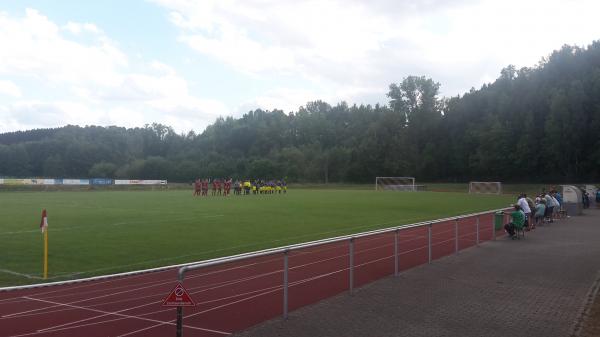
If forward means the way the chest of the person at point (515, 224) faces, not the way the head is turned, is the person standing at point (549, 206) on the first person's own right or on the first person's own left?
on the first person's own right

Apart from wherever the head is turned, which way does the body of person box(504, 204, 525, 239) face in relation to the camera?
to the viewer's left

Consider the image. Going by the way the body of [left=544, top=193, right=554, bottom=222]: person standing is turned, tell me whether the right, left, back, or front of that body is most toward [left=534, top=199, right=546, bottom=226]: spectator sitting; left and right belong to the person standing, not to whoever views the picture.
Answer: left

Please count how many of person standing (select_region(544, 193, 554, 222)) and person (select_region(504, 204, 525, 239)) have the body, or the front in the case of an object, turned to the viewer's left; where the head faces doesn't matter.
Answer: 2

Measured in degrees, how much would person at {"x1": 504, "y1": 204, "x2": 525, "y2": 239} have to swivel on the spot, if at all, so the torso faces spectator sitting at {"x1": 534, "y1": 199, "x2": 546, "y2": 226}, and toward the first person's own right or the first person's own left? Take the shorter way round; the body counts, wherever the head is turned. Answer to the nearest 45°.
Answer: approximately 90° to the first person's own right

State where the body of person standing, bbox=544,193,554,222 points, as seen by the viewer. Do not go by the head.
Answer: to the viewer's left

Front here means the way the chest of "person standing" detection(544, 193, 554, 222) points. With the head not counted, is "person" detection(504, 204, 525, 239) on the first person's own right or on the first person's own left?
on the first person's own left
